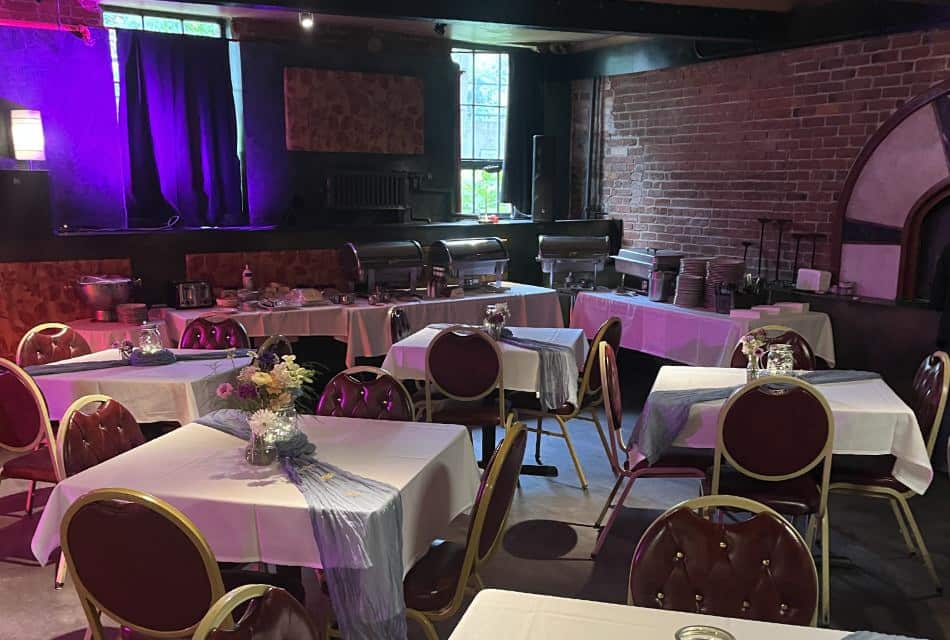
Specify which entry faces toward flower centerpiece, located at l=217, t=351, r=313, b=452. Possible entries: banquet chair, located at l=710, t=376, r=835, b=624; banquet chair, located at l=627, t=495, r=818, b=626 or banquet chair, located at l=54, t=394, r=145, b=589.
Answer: banquet chair, located at l=54, t=394, r=145, b=589

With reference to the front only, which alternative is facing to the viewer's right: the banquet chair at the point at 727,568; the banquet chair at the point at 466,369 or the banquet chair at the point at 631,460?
the banquet chair at the point at 631,460

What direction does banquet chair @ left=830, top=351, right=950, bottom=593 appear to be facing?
to the viewer's left

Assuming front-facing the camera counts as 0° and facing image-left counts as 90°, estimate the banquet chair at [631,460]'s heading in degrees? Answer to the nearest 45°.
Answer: approximately 270°

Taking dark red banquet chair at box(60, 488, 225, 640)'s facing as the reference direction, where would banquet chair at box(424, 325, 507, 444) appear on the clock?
The banquet chair is roughly at 12 o'clock from the dark red banquet chair.

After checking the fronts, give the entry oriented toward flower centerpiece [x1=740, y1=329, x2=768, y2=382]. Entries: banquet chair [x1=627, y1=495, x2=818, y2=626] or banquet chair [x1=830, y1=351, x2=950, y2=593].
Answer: banquet chair [x1=830, y1=351, x2=950, y2=593]

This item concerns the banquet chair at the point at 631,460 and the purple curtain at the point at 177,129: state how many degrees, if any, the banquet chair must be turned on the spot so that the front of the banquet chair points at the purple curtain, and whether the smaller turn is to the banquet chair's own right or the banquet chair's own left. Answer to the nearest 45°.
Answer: approximately 135° to the banquet chair's own left

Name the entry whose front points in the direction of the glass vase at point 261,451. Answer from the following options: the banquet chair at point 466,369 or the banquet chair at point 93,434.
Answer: the banquet chair at point 93,434

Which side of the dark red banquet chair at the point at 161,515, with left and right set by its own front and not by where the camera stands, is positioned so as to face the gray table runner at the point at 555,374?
front

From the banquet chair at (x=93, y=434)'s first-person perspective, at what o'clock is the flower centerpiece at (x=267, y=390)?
The flower centerpiece is roughly at 12 o'clock from the banquet chair.

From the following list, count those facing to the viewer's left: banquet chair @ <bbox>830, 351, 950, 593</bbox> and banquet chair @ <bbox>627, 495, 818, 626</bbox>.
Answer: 1

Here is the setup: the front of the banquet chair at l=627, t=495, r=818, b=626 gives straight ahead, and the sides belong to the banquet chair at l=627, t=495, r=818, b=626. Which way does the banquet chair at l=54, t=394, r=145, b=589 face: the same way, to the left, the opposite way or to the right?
to the left

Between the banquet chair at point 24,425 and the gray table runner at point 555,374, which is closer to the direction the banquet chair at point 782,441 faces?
the gray table runner

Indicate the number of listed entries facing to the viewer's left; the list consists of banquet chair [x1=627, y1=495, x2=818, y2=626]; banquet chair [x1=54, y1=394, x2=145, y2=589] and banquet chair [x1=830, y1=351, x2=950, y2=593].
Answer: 1

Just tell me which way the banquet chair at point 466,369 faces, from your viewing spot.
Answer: facing away from the viewer

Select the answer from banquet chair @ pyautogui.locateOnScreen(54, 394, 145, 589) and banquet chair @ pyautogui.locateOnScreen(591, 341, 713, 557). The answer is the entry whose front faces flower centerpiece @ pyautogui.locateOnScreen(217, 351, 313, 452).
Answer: banquet chair @ pyautogui.locateOnScreen(54, 394, 145, 589)

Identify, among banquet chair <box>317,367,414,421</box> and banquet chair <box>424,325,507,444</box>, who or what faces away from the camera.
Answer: banquet chair <box>424,325,507,444</box>

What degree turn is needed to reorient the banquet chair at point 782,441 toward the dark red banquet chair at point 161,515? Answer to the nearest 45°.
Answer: approximately 135° to its left

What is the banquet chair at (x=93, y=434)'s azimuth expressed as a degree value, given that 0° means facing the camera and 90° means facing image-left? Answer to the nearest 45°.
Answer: approximately 315°
